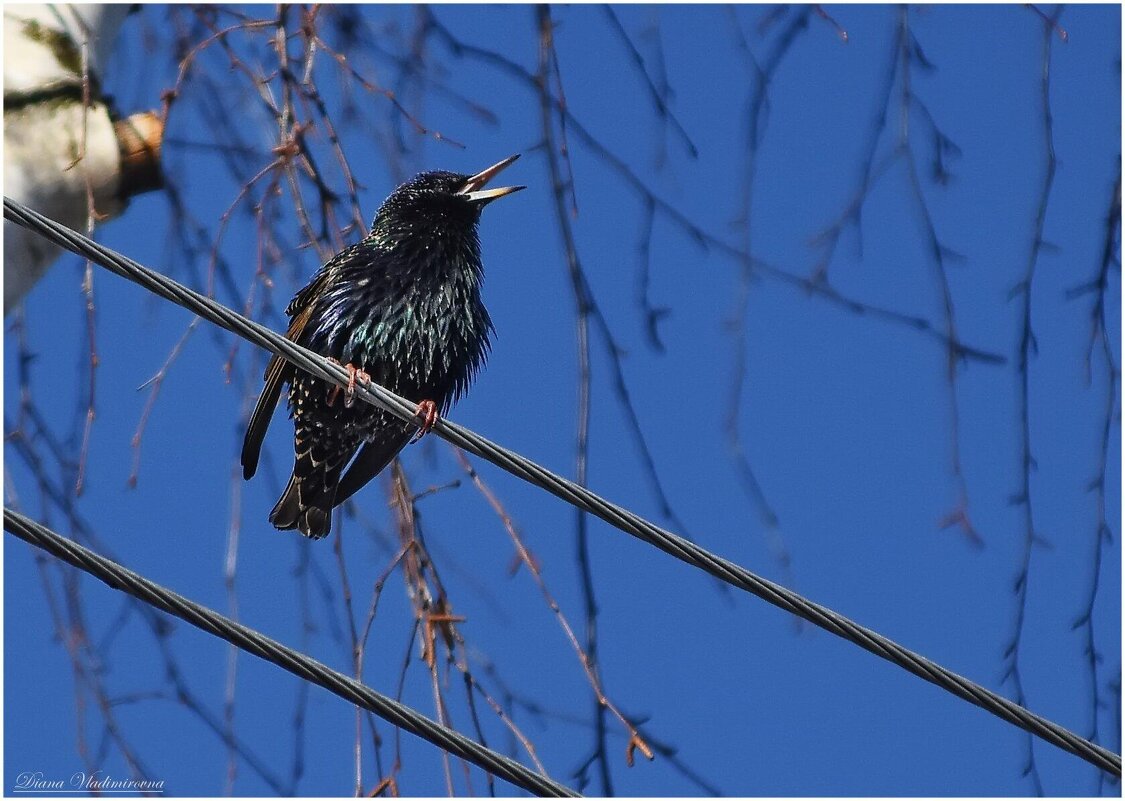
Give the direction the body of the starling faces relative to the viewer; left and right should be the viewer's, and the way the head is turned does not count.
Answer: facing the viewer and to the right of the viewer

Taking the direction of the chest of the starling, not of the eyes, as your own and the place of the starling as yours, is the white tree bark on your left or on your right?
on your right
